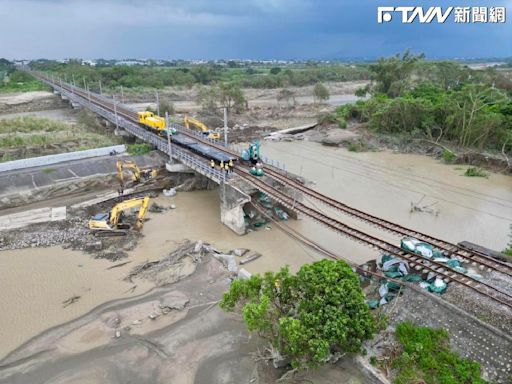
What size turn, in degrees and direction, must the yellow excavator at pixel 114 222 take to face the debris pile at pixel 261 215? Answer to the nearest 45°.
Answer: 0° — it already faces it

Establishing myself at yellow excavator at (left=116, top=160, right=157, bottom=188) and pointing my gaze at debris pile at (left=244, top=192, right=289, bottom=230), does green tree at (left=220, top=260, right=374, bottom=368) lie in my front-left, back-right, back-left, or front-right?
front-right

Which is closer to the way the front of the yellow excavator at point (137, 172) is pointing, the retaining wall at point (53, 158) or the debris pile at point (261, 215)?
the retaining wall

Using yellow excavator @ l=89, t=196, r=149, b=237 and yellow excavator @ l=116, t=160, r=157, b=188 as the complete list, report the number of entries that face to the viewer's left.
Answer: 1

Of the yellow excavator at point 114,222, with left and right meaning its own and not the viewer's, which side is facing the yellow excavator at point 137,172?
left

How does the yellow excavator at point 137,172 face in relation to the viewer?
to the viewer's left

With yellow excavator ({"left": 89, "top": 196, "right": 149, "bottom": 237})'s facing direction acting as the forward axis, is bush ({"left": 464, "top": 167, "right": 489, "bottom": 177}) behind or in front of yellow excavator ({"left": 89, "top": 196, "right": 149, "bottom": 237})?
in front

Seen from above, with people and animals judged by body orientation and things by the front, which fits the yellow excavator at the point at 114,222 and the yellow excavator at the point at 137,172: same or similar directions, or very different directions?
very different directions

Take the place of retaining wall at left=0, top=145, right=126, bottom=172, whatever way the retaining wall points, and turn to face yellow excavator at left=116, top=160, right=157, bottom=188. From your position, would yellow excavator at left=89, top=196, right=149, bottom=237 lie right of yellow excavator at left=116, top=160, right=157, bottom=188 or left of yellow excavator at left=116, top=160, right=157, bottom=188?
right

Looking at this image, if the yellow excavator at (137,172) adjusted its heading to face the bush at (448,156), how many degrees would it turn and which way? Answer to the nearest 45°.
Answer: approximately 180°

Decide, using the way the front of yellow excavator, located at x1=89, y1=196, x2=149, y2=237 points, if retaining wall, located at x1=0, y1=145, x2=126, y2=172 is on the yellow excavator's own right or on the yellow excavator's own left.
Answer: on the yellow excavator's own left

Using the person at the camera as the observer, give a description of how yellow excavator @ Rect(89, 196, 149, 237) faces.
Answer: facing to the right of the viewer
